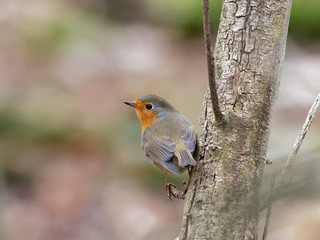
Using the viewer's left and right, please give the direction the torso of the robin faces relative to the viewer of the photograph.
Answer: facing away from the viewer and to the left of the viewer
